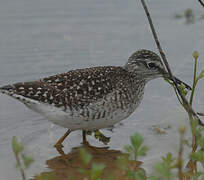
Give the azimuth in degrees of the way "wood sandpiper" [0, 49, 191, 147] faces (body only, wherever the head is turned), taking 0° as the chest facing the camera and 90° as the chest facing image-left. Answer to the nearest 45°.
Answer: approximately 270°
